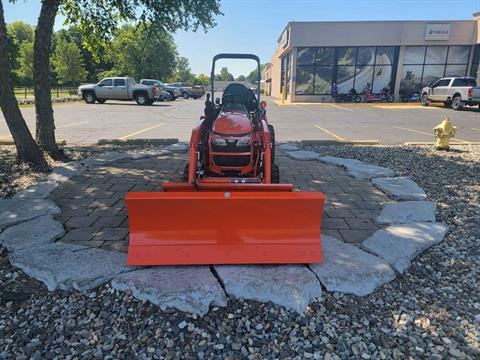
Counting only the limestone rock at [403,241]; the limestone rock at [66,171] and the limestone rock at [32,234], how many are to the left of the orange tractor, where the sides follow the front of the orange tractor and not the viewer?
1

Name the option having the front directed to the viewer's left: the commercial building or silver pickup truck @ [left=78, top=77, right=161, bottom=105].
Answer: the silver pickup truck

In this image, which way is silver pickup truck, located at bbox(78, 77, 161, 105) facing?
to the viewer's left

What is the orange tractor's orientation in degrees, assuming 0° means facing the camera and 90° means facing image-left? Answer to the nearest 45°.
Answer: approximately 0°

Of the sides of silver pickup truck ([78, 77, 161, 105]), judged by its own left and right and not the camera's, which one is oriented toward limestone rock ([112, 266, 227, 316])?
left

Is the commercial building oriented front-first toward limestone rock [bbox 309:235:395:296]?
yes

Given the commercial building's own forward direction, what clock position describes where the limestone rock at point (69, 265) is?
The limestone rock is roughly at 12 o'clock from the commercial building.
